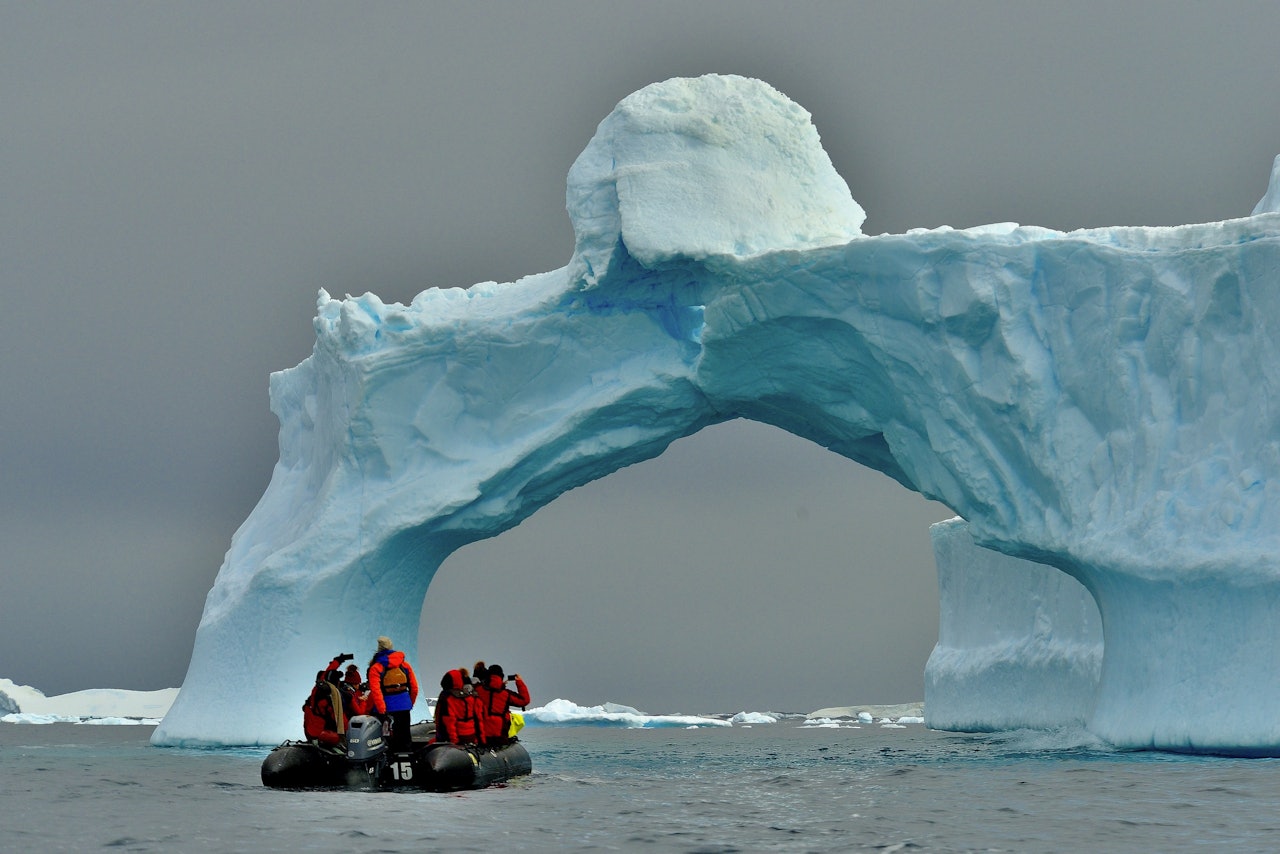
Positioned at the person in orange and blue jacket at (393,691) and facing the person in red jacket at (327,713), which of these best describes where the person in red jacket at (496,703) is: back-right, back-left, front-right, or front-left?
back-right

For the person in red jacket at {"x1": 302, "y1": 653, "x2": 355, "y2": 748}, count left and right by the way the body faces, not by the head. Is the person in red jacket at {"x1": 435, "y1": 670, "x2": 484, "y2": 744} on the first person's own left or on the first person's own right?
on the first person's own right

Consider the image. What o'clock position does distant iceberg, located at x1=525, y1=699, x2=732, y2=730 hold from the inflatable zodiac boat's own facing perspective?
The distant iceberg is roughly at 11 o'clock from the inflatable zodiac boat.

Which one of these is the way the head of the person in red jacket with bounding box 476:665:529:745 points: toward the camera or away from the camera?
away from the camera

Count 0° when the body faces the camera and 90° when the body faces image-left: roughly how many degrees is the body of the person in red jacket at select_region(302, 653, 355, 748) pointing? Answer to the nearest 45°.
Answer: approximately 225°

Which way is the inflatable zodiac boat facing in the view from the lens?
facing away from the viewer and to the right of the viewer

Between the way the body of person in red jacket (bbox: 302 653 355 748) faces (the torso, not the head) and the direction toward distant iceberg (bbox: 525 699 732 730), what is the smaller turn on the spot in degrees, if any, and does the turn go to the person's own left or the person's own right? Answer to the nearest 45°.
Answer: approximately 45° to the person's own left
